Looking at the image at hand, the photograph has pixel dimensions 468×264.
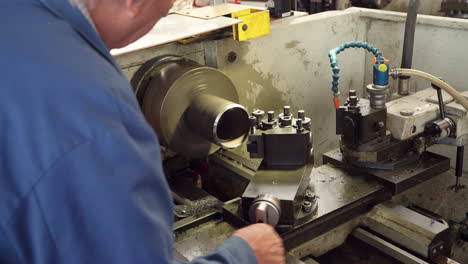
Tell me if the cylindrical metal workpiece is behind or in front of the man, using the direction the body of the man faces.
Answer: in front

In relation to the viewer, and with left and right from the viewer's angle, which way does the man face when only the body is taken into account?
facing away from the viewer and to the right of the viewer

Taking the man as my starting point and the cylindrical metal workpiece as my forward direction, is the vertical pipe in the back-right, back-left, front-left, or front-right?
front-right

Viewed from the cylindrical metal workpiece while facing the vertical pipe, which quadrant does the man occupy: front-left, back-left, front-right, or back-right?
back-right

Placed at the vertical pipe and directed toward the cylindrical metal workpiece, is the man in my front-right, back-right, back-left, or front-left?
front-left

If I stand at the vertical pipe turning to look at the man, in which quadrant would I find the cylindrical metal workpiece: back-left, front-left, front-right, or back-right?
front-right

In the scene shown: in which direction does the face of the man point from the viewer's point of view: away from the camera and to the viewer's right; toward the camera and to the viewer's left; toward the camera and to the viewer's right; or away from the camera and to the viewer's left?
away from the camera and to the viewer's right

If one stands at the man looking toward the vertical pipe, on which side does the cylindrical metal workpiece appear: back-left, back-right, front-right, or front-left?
front-left

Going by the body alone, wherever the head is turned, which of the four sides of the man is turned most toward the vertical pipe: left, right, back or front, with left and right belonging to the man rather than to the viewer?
front
